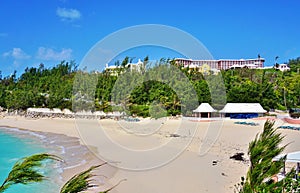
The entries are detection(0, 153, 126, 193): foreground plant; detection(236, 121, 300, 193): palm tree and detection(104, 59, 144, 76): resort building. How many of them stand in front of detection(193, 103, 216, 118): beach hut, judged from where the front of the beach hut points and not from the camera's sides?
2

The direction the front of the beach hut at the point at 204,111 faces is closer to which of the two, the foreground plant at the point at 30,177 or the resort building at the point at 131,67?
the foreground plant

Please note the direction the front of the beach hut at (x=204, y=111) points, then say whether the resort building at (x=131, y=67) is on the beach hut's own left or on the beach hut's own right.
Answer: on the beach hut's own right

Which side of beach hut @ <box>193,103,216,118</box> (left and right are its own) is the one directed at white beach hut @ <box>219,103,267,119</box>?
left

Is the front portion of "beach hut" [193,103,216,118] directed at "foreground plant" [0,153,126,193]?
yes

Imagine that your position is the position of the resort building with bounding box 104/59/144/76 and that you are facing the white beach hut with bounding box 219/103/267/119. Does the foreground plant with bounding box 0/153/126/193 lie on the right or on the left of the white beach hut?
right

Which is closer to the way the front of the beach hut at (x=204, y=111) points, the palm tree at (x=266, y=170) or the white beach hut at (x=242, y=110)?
the palm tree

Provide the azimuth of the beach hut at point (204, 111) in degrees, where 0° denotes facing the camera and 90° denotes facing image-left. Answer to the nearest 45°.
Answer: approximately 0°
